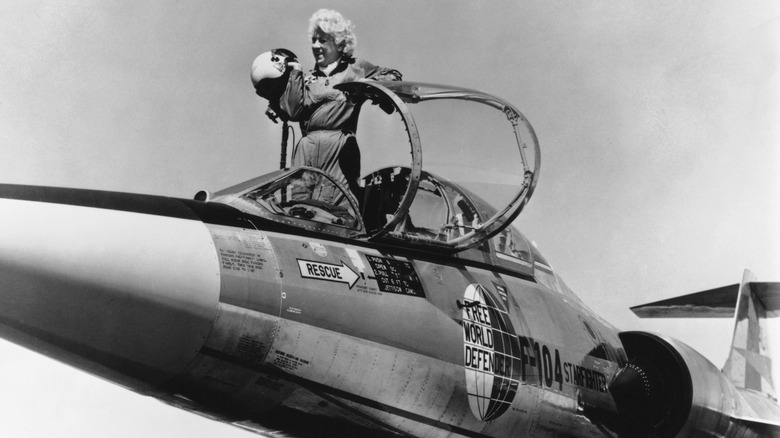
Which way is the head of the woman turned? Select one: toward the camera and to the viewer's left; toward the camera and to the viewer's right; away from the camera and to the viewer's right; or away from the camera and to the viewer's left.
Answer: toward the camera and to the viewer's left

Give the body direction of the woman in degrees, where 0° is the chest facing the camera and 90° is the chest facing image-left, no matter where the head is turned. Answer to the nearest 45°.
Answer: approximately 45°

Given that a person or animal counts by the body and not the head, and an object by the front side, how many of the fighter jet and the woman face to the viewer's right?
0
